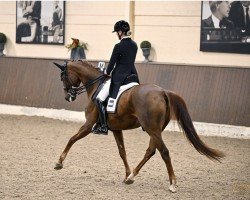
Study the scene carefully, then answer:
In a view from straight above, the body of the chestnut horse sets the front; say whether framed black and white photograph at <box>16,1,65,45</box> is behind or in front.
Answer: in front

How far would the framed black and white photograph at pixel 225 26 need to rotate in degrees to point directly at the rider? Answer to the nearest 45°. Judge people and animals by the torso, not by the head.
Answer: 0° — it already faces them

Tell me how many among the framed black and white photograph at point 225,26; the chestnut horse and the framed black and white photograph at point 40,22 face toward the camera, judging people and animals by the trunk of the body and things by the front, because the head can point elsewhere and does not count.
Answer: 2

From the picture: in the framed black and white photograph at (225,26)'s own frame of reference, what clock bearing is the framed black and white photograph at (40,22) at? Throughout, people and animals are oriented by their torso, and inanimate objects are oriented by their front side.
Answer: the framed black and white photograph at (40,22) is roughly at 4 o'clock from the framed black and white photograph at (225,26).

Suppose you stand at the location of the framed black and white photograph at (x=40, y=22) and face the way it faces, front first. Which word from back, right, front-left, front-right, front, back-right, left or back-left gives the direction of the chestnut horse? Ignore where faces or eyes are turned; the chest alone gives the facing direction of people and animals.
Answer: front

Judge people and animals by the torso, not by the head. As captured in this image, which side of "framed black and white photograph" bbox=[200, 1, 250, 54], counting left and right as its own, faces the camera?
front

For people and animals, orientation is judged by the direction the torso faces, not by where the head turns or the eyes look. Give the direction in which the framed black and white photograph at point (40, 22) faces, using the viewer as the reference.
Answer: facing the viewer

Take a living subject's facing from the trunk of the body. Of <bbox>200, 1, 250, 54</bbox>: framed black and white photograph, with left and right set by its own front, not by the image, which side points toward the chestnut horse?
front

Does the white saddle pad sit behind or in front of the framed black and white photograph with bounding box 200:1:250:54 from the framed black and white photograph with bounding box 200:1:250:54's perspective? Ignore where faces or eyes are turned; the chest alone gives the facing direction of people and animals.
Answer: in front

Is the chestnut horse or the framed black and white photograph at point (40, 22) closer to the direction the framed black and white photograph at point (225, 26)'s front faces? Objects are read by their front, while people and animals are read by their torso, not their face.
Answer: the chestnut horse

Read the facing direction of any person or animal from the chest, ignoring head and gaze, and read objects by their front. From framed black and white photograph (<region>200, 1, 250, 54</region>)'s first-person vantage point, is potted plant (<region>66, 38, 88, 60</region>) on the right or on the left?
on its right

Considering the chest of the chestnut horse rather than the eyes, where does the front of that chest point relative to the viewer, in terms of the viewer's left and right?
facing away from the viewer and to the left of the viewer

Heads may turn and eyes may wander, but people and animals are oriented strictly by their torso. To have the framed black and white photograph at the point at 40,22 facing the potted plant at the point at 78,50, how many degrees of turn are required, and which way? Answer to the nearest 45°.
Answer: approximately 45° to its left

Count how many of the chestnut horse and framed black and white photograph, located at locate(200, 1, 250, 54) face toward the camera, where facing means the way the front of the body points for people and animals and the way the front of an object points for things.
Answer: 1
